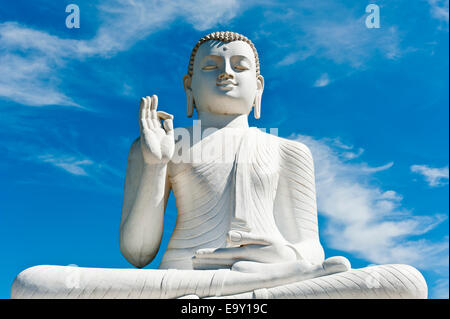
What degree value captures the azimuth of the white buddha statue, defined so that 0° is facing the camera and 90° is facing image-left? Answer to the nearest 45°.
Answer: approximately 0°
